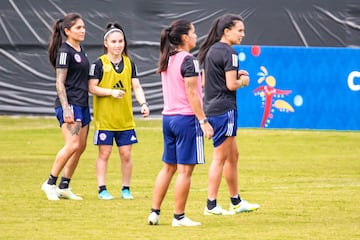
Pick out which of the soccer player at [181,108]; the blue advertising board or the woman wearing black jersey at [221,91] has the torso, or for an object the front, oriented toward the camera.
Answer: the blue advertising board

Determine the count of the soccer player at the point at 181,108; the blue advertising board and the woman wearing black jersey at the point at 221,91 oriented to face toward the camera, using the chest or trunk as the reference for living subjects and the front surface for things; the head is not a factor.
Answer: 1

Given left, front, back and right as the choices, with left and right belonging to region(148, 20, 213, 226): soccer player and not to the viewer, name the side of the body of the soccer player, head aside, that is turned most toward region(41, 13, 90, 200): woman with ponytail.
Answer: left

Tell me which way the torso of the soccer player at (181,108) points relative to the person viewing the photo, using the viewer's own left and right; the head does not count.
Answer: facing away from the viewer and to the right of the viewer

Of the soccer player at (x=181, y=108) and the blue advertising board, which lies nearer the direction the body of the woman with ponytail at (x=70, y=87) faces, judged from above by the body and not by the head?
the soccer player

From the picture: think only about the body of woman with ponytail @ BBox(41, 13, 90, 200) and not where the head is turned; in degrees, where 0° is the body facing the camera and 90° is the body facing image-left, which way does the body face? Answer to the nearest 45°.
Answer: approximately 315°
